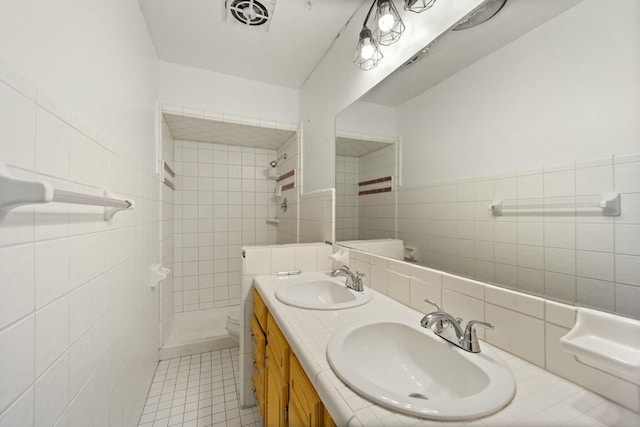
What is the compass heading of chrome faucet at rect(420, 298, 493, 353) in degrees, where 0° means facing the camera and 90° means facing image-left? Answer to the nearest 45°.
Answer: approximately 45°

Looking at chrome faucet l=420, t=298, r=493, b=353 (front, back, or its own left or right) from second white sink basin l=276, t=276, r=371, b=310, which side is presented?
right

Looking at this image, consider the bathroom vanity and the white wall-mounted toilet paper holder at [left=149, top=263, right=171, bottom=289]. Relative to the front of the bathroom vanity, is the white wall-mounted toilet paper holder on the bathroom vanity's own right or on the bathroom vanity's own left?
on the bathroom vanity's own right

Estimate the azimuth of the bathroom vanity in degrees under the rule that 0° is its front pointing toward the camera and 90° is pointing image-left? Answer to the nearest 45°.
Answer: approximately 45°

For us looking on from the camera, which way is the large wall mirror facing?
facing the viewer and to the left of the viewer

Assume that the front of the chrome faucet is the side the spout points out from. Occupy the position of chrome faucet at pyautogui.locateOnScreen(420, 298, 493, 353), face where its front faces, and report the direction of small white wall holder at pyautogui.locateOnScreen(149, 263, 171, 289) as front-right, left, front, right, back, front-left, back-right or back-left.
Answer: front-right
